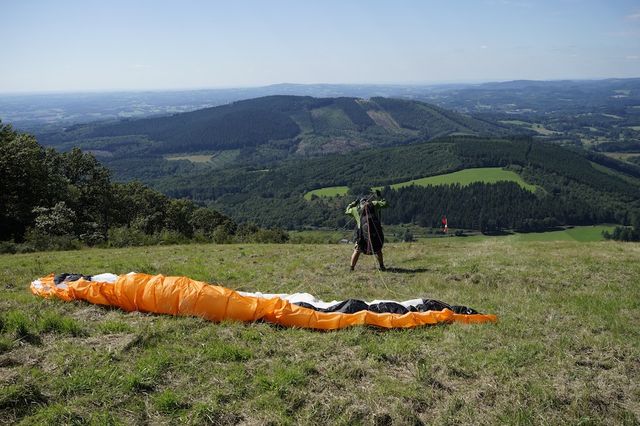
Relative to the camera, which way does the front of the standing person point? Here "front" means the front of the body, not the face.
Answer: away from the camera

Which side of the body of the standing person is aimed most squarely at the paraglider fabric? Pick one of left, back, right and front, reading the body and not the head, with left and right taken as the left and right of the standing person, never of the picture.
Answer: back
